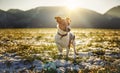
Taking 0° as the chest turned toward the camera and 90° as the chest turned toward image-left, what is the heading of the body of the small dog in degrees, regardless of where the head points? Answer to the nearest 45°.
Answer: approximately 45°
